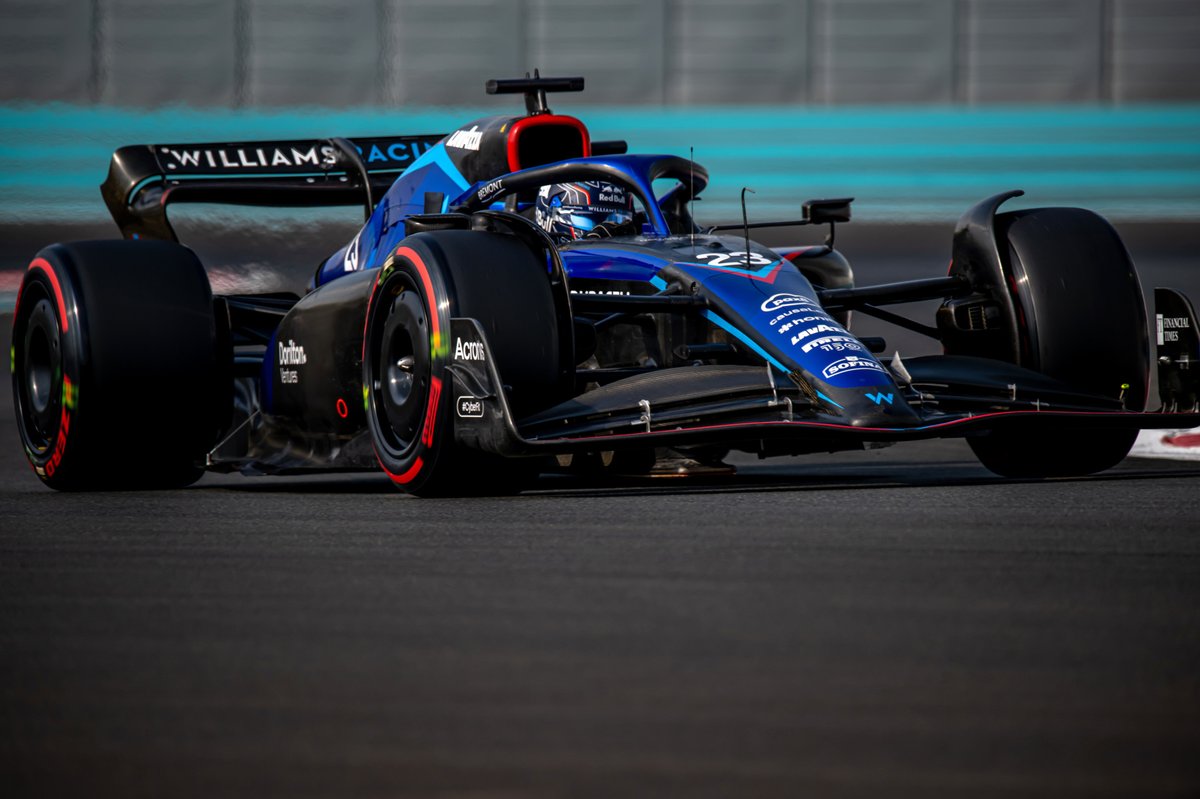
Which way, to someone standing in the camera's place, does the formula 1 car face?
facing the viewer and to the right of the viewer
